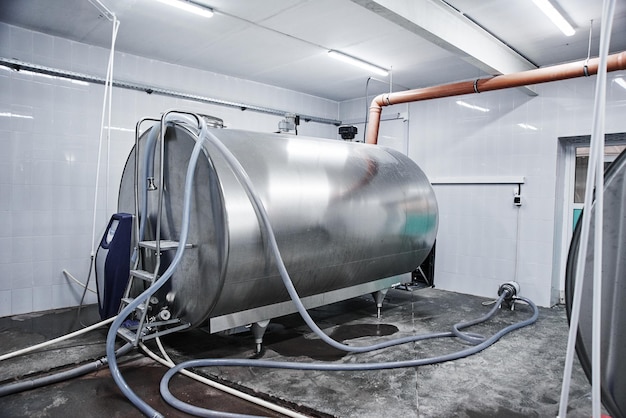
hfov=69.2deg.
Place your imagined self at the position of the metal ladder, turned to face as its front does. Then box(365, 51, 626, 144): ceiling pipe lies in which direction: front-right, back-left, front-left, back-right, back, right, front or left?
back-left

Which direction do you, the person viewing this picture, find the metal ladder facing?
facing the viewer and to the left of the viewer

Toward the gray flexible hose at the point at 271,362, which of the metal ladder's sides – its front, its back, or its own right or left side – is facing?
left

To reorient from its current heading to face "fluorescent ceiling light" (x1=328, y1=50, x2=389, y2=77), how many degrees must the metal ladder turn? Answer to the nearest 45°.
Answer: approximately 180°

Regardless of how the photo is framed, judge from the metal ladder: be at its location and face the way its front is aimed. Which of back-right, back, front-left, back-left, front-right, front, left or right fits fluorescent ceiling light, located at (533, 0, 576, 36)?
back-left

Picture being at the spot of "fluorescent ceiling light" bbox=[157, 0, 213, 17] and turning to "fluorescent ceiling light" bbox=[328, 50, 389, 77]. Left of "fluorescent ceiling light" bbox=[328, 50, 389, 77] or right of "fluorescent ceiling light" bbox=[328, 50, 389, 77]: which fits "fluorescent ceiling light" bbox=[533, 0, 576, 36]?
right
